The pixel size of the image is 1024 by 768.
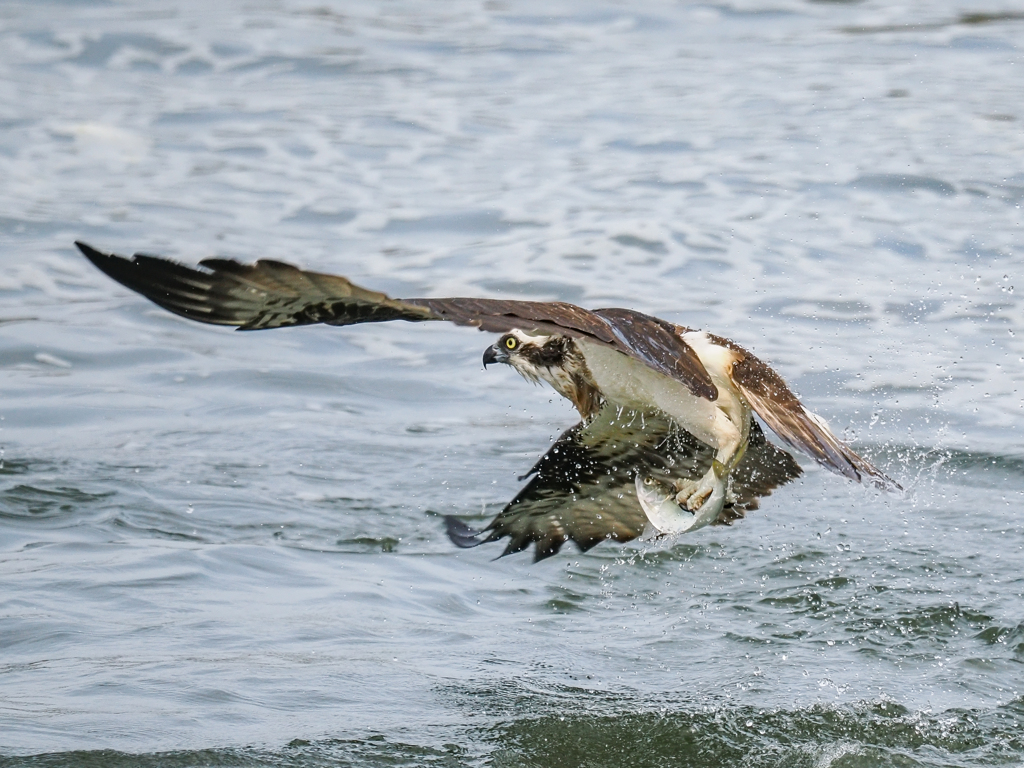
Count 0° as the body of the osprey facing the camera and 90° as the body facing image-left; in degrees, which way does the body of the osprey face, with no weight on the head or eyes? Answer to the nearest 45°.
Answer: approximately 90°
